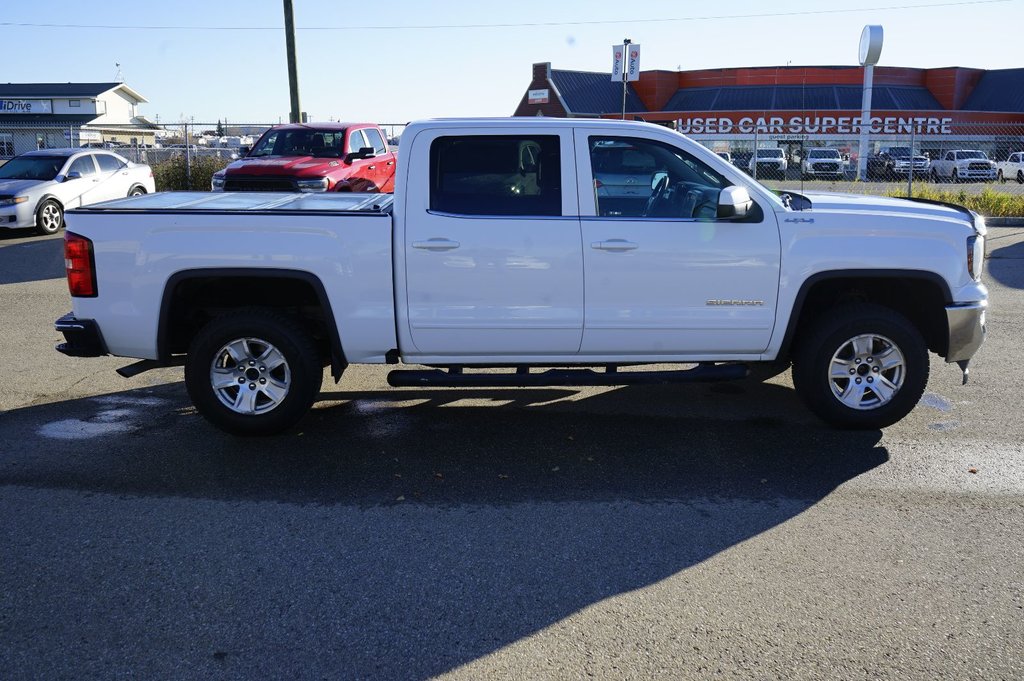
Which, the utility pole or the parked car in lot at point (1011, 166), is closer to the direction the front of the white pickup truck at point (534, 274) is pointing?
the parked car in lot

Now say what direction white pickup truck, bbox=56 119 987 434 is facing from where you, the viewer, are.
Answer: facing to the right of the viewer

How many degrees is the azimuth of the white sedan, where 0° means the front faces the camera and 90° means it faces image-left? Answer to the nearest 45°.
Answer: approximately 45°

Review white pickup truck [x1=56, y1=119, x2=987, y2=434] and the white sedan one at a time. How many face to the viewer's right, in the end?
1

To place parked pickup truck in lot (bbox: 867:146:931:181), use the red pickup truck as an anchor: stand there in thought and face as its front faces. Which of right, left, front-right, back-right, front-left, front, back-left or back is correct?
back

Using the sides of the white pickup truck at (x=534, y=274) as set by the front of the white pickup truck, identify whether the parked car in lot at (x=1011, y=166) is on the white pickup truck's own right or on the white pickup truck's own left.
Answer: on the white pickup truck's own left

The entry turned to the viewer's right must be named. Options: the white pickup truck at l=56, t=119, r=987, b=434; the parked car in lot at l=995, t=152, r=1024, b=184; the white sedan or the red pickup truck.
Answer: the white pickup truck
